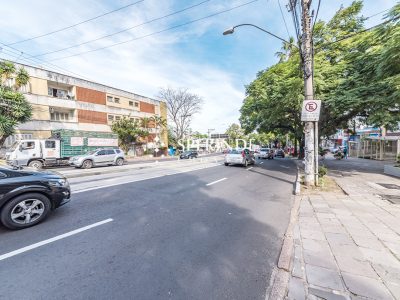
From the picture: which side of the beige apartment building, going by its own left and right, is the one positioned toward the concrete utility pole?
front

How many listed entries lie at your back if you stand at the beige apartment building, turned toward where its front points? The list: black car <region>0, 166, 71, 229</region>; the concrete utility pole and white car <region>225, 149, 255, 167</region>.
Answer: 0

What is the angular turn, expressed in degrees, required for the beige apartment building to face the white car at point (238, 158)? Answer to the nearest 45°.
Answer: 0° — it already faces it

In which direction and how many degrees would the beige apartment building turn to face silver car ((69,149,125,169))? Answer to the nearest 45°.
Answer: approximately 45° to its right

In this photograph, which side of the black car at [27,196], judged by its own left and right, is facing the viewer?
right

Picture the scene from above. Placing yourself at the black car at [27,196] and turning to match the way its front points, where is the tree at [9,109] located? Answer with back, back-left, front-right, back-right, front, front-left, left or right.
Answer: left

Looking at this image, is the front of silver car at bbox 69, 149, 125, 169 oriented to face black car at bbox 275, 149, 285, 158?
no

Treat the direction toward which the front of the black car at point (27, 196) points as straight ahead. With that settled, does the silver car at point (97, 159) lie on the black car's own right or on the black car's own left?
on the black car's own left

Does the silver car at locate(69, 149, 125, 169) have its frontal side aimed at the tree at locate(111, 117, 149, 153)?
no

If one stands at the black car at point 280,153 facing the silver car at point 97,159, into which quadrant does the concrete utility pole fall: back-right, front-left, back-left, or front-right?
front-left

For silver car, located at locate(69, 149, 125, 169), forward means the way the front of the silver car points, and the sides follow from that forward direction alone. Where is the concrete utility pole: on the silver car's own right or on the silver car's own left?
on the silver car's own left

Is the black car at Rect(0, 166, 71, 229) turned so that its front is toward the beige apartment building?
no

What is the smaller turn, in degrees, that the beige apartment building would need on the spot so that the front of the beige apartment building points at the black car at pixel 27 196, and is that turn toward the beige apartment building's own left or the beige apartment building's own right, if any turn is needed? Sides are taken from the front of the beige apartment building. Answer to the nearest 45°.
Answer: approximately 45° to the beige apartment building's own right

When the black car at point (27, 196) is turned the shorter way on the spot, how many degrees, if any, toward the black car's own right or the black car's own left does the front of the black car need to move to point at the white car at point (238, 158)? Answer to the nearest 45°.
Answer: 0° — it already faces it

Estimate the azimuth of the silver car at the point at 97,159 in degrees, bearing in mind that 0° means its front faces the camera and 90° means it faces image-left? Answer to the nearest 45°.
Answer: approximately 45°

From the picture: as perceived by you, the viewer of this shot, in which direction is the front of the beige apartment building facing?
facing the viewer and to the right of the viewer

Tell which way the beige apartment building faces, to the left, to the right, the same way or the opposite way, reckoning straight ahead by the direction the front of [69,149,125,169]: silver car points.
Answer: to the left
